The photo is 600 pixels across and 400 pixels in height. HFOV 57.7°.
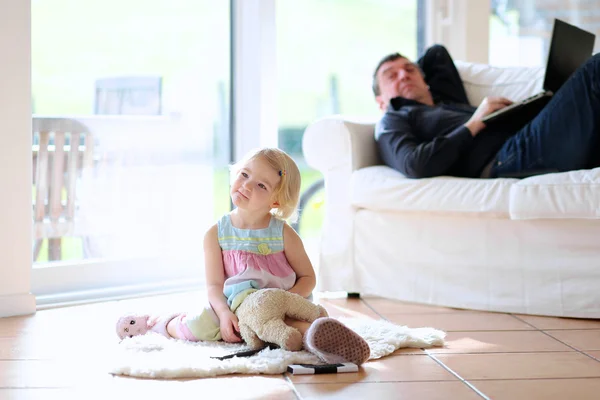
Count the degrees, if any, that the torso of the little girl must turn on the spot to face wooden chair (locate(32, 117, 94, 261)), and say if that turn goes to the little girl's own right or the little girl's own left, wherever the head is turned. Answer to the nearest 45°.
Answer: approximately 135° to the little girl's own right

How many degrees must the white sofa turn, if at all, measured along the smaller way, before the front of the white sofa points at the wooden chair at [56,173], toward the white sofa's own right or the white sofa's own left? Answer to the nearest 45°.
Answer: approximately 90° to the white sofa's own right

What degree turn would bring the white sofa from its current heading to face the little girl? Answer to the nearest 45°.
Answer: approximately 45° to its right

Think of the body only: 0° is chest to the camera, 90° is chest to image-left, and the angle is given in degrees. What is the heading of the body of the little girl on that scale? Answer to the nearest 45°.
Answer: approximately 0°

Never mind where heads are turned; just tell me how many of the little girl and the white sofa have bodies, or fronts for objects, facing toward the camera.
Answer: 2

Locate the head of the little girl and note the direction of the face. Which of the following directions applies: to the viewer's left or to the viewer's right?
to the viewer's left

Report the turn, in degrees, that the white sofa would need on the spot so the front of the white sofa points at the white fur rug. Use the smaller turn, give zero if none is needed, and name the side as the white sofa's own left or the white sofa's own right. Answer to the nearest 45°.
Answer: approximately 45° to the white sofa's own right

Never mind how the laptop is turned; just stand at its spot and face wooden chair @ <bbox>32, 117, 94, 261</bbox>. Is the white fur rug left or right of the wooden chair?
left
